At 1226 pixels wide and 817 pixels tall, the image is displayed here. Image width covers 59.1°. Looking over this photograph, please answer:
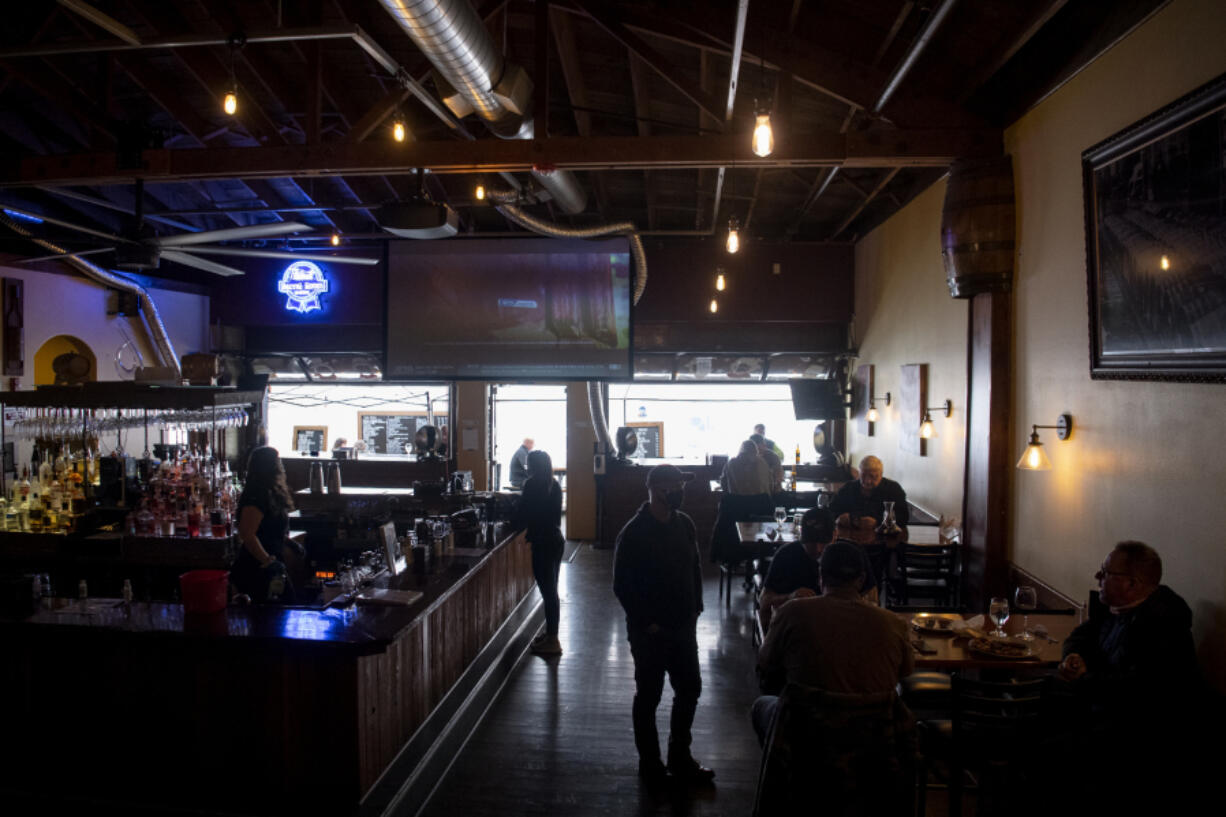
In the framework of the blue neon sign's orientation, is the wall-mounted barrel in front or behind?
in front

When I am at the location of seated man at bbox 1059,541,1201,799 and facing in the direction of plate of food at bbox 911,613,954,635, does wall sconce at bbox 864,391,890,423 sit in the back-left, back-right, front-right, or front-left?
front-right

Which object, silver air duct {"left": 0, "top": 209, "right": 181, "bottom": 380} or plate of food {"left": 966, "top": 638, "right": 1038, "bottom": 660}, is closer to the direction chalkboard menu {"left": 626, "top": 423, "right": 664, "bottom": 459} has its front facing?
the plate of food

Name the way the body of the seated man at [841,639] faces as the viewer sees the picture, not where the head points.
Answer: away from the camera

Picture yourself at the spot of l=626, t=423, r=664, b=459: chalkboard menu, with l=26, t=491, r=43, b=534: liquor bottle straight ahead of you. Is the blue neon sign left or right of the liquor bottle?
right

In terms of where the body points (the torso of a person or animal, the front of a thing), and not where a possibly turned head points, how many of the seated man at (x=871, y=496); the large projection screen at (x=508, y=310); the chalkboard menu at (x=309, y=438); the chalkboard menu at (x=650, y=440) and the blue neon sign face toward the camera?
5

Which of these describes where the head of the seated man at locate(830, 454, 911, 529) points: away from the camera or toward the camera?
toward the camera

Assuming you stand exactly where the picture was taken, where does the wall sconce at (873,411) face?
facing to the left of the viewer

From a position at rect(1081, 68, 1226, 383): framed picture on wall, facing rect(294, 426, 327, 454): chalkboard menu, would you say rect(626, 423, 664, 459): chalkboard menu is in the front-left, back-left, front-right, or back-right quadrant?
front-right

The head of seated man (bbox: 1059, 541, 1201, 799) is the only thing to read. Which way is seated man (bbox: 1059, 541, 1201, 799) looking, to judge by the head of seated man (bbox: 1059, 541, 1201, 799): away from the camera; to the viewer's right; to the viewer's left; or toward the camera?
to the viewer's left

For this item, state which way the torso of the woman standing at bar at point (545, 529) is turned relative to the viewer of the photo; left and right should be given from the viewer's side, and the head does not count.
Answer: facing to the left of the viewer

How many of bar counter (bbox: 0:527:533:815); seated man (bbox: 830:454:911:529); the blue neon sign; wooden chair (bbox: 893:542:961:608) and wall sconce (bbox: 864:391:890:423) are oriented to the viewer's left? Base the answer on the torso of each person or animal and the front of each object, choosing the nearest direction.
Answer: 1

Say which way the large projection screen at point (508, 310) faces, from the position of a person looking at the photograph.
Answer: facing the viewer

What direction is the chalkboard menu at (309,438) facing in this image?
toward the camera

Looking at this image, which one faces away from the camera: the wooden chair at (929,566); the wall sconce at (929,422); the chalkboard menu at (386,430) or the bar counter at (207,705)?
the wooden chair

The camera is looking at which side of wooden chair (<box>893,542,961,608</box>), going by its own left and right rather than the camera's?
back
